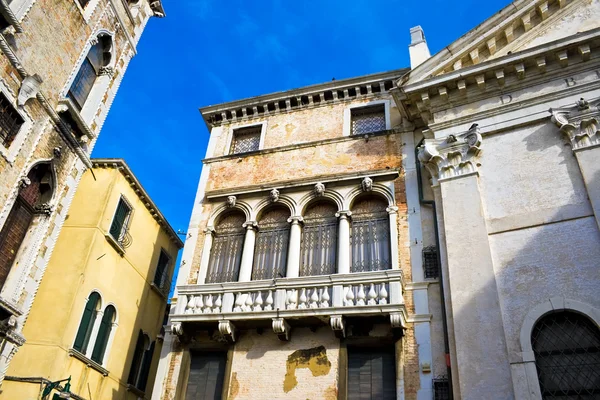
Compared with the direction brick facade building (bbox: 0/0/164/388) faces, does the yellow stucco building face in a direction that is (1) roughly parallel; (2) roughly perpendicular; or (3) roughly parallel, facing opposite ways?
roughly parallel

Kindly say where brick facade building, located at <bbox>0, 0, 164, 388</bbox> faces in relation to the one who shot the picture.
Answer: facing the viewer and to the right of the viewer
